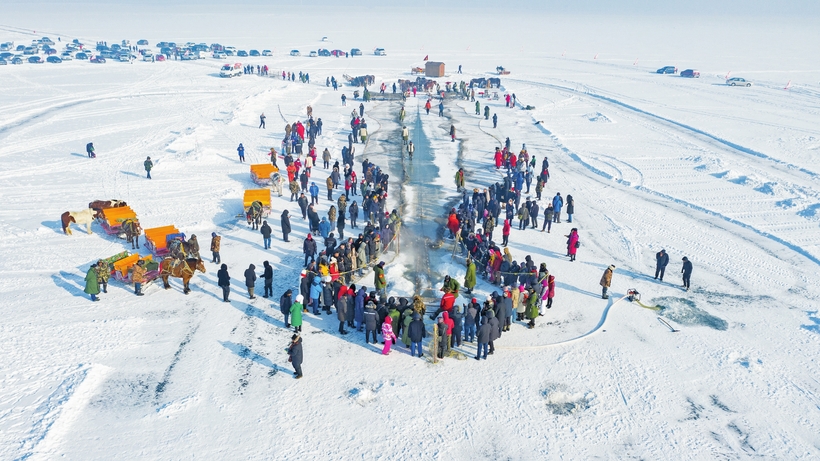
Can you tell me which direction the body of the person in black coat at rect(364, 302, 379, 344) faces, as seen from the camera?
away from the camera

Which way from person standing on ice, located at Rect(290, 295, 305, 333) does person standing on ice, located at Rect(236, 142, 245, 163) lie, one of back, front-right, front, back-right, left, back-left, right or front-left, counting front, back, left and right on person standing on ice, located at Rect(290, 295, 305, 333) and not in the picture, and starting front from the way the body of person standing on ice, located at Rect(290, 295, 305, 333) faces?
front-left

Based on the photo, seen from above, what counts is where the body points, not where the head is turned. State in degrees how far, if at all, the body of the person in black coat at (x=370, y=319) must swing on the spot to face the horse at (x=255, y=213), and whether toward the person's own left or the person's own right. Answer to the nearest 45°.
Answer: approximately 45° to the person's own left

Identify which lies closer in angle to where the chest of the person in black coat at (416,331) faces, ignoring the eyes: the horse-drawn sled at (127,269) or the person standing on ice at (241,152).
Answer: the person standing on ice

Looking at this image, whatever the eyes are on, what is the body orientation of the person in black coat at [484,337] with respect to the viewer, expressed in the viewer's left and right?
facing away from the viewer

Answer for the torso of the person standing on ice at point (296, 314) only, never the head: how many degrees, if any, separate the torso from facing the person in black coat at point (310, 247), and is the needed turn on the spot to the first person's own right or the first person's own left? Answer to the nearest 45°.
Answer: approximately 45° to the first person's own left

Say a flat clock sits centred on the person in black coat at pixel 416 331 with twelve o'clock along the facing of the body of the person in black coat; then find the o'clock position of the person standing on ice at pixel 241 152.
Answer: The person standing on ice is roughly at 11 o'clock from the person in black coat.

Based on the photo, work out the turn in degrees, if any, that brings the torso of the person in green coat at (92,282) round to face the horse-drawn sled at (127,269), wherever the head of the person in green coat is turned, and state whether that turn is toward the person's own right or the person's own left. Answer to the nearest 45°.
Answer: approximately 45° to the person's own left

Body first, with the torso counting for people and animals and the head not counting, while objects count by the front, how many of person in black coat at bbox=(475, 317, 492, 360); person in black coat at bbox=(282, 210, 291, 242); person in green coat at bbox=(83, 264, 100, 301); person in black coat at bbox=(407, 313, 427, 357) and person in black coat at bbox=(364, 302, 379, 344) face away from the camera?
3

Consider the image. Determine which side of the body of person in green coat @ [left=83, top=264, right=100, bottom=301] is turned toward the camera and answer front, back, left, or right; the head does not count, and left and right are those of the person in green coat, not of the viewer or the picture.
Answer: right

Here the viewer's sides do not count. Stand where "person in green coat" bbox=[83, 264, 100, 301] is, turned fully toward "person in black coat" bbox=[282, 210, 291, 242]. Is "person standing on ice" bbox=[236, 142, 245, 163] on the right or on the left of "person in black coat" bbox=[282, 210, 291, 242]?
left

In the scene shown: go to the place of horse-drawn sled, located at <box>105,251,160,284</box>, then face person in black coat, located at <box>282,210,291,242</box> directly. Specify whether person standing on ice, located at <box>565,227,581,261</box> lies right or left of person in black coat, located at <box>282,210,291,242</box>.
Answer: right

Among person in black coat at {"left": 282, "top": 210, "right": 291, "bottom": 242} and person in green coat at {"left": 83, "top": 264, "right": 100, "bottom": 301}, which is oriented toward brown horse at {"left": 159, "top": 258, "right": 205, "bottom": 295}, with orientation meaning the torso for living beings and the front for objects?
the person in green coat

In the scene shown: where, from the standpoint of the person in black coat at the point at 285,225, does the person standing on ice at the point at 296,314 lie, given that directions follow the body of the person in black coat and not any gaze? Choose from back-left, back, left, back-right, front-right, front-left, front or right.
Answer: right

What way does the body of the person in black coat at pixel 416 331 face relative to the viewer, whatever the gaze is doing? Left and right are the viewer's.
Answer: facing away from the viewer

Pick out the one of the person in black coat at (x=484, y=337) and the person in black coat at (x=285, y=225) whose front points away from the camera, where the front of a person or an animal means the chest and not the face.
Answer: the person in black coat at (x=484, y=337)
